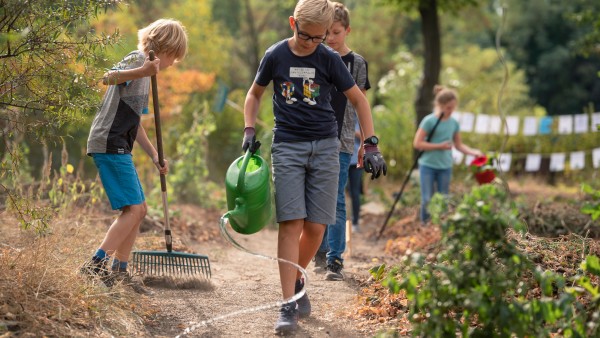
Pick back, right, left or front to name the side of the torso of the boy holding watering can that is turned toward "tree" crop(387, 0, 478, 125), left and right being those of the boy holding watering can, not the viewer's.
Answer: back

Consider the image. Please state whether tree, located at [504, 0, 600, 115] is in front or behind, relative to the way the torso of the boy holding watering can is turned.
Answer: behind

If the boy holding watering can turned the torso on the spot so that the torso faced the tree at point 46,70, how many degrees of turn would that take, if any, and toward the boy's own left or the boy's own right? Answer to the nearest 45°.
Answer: approximately 90° to the boy's own right

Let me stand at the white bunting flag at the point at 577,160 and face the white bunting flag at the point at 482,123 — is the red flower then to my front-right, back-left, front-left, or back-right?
front-left

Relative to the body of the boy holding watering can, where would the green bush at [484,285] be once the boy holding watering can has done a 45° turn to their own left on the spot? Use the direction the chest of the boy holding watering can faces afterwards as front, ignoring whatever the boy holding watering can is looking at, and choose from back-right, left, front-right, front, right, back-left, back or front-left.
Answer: front

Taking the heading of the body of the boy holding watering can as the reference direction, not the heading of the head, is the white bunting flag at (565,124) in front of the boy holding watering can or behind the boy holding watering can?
behind

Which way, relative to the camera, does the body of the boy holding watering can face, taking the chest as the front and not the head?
toward the camera

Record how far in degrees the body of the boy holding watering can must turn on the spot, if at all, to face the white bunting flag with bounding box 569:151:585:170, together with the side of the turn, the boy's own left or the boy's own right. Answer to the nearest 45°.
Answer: approximately 135° to the boy's own left

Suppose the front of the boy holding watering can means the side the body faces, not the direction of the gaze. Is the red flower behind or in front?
behind

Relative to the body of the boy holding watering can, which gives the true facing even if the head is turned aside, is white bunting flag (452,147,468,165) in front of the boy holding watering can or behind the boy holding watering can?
behind

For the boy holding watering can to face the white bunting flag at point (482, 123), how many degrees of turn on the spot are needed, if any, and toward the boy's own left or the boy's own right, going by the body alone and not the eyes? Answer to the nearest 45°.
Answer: approximately 180°
